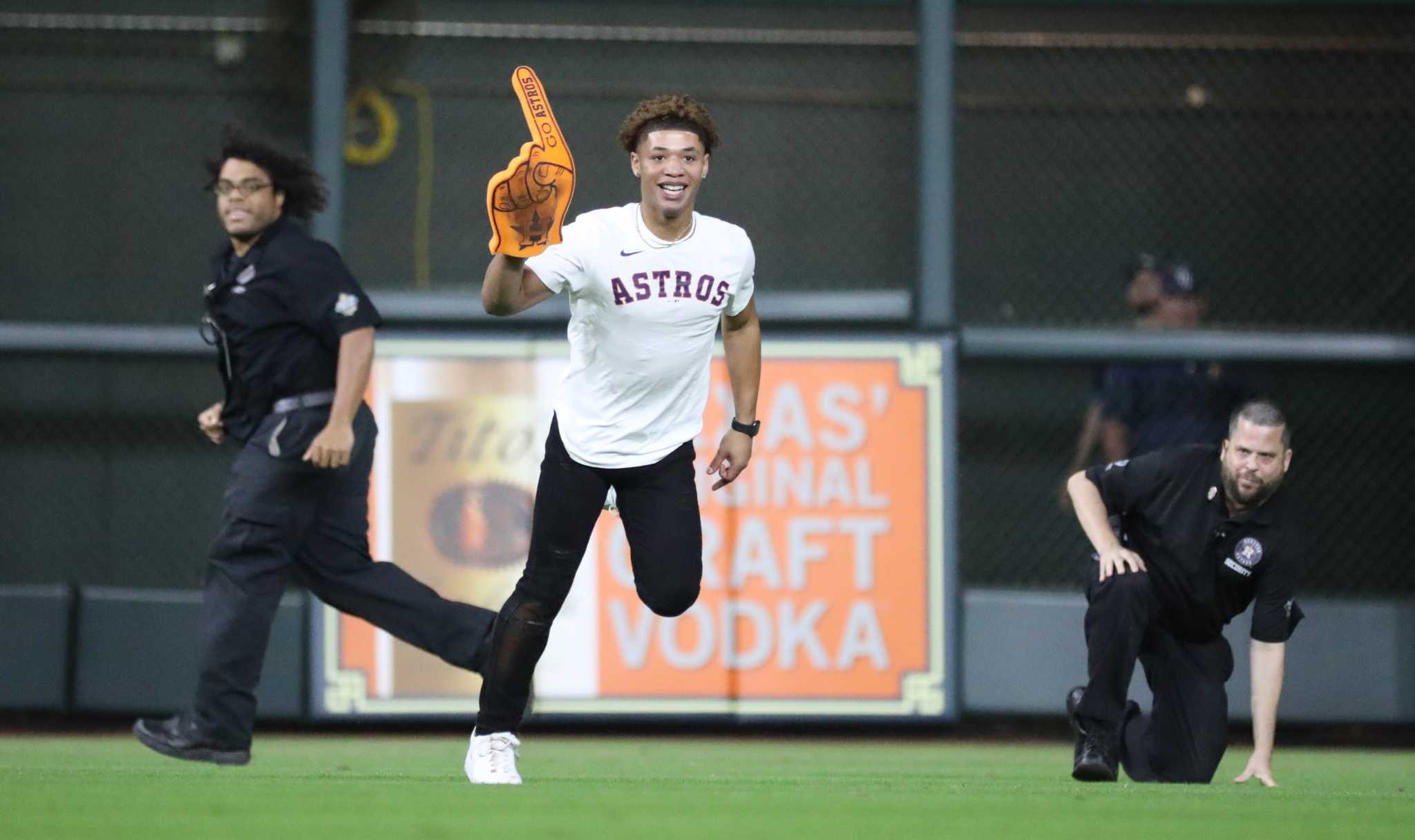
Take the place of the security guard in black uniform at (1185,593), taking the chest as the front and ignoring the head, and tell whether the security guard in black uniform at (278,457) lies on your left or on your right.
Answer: on your right

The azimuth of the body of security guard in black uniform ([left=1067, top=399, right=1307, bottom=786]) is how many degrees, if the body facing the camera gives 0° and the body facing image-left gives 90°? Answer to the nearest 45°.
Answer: approximately 0°

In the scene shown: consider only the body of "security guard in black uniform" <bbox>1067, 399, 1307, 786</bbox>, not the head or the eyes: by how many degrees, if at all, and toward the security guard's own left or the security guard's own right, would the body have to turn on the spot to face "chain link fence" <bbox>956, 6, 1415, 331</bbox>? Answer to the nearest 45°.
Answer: approximately 180°

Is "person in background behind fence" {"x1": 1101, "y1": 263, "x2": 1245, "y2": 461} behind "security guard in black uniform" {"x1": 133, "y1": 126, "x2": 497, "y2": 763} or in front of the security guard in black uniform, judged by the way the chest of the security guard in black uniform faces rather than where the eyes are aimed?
behind

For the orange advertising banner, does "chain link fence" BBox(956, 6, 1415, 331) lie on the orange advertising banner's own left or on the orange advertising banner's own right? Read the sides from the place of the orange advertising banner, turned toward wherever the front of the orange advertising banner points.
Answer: on the orange advertising banner's own left

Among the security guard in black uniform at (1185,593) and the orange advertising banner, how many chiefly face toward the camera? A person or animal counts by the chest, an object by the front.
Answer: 2

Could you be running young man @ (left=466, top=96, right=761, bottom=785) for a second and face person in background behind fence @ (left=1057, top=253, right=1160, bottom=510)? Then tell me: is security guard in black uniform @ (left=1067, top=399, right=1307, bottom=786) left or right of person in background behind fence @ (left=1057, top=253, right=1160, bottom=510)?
right

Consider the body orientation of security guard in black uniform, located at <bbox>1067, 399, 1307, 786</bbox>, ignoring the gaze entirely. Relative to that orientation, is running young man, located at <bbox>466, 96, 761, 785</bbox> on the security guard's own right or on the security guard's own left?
on the security guard's own right
